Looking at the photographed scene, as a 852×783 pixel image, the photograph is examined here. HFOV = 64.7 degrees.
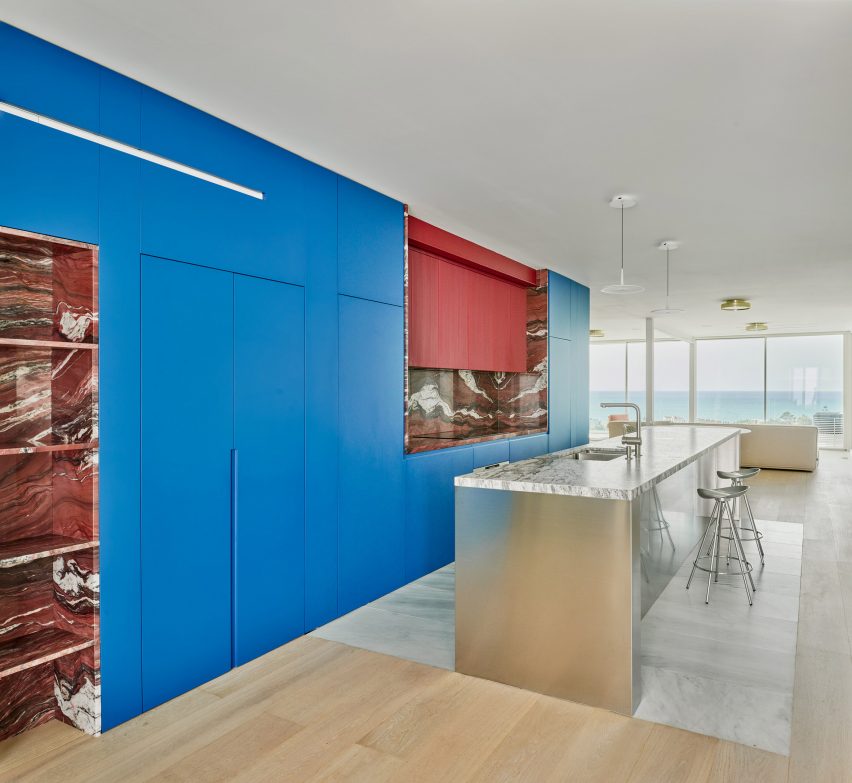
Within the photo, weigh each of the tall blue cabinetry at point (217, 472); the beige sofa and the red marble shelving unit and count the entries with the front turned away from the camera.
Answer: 1

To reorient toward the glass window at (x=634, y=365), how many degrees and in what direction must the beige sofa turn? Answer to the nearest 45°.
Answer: approximately 45° to its left

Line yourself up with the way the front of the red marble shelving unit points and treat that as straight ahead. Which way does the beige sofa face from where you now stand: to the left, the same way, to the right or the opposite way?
to the left

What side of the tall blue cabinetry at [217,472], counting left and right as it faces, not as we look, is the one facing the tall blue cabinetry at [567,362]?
left

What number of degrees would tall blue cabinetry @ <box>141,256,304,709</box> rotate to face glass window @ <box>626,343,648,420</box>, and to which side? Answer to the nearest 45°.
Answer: approximately 90° to its left

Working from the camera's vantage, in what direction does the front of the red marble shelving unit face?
facing the viewer and to the right of the viewer

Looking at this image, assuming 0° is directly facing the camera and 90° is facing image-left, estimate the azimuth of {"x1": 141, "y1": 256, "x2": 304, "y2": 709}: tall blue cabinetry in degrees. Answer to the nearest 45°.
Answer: approximately 315°

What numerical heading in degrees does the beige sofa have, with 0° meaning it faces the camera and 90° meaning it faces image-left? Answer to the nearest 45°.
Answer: approximately 180°

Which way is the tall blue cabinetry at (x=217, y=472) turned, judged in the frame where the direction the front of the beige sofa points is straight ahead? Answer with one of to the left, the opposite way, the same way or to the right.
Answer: to the right

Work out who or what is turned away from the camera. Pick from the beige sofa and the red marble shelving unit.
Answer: the beige sofa

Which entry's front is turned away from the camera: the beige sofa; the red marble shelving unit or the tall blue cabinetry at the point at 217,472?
the beige sofa

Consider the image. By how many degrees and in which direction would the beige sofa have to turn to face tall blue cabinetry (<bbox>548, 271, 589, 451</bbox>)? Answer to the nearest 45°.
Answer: approximately 135° to its left

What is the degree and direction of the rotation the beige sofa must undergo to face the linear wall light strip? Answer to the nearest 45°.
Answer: approximately 180°
